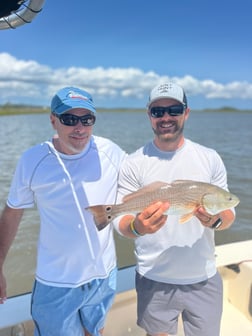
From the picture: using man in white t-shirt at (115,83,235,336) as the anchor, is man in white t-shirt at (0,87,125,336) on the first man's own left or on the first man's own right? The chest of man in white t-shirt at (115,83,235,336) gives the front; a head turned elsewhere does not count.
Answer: on the first man's own right

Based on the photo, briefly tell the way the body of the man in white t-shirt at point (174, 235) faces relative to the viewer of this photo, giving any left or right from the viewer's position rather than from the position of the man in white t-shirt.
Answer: facing the viewer

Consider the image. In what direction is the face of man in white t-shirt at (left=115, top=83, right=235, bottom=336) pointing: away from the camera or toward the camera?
toward the camera
